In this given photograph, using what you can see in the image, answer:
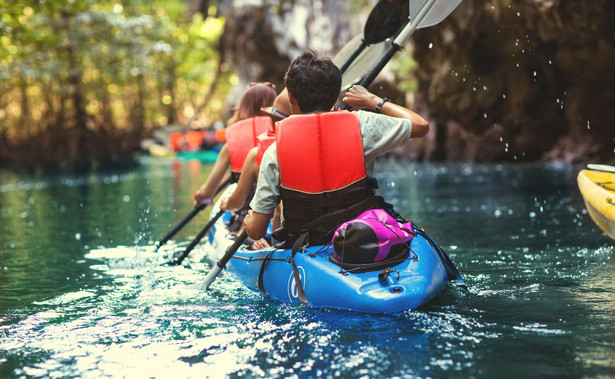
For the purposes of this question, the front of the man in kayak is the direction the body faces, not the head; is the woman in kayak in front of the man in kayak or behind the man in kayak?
in front

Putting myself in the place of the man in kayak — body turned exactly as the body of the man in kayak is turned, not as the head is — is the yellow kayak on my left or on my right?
on my right

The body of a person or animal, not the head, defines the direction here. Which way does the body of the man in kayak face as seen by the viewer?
away from the camera

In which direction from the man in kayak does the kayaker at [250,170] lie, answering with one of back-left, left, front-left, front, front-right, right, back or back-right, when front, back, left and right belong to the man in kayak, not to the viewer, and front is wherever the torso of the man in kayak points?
front-left

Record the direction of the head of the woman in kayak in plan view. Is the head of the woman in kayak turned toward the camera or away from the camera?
away from the camera
